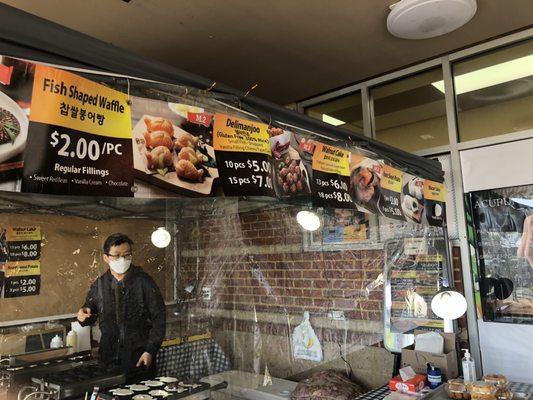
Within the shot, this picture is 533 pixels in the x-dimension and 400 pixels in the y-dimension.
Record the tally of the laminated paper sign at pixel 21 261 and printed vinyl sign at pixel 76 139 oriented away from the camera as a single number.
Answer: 0

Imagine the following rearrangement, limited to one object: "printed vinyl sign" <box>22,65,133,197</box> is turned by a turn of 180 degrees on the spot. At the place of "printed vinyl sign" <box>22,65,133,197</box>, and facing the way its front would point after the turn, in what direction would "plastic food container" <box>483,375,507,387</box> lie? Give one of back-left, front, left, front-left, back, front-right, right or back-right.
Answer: back-right

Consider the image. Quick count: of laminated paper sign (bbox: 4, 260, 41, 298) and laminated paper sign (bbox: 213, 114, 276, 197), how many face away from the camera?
0

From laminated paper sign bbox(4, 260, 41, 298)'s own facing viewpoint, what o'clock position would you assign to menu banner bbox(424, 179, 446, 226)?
The menu banner is roughly at 9 o'clock from the laminated paper sign.

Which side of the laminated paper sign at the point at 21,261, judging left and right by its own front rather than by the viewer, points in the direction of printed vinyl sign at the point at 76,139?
front

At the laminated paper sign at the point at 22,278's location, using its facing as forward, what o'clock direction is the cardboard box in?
The cardboard box is roughly at 9 o'clock from the laminated paper sign.

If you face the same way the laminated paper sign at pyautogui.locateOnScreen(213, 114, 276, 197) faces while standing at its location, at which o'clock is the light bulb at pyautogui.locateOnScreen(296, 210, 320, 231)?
The light bulb is roughly at 8 o'clock from the laminated paper sign.

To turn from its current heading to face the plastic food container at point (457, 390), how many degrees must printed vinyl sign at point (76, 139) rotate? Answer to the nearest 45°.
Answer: approximately 45° to its left

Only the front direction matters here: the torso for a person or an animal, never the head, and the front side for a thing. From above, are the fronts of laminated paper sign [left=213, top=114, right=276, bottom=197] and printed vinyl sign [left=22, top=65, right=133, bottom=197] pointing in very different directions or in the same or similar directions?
same or similar directions

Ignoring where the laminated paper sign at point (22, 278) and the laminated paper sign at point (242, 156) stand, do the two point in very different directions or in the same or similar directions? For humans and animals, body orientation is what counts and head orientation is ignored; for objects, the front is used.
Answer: same or similar directions

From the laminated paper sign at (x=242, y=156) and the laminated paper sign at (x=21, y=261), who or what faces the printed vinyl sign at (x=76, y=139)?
the laminated paper sign at (x=21, y=261)

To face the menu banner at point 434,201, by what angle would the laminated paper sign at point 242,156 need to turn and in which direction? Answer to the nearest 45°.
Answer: approximately 90° to its left

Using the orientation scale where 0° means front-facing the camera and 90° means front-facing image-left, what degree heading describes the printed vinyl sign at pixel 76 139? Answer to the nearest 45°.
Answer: approximately 315°

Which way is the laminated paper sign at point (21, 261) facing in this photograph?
toward the camera

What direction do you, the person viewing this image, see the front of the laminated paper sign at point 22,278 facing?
facing the viewer

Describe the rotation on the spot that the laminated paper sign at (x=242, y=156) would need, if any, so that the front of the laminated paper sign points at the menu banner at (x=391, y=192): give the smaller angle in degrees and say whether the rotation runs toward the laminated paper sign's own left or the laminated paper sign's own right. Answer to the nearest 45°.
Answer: approximately 90° to the laminated paper sign's own left

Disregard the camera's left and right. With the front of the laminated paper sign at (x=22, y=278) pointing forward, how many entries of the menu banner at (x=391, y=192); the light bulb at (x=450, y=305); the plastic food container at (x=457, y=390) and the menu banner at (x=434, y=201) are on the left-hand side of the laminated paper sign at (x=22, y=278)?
4

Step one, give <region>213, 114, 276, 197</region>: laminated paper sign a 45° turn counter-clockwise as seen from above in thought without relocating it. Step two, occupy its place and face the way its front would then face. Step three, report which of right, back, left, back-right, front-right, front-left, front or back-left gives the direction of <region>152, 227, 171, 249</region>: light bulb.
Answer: back-left
